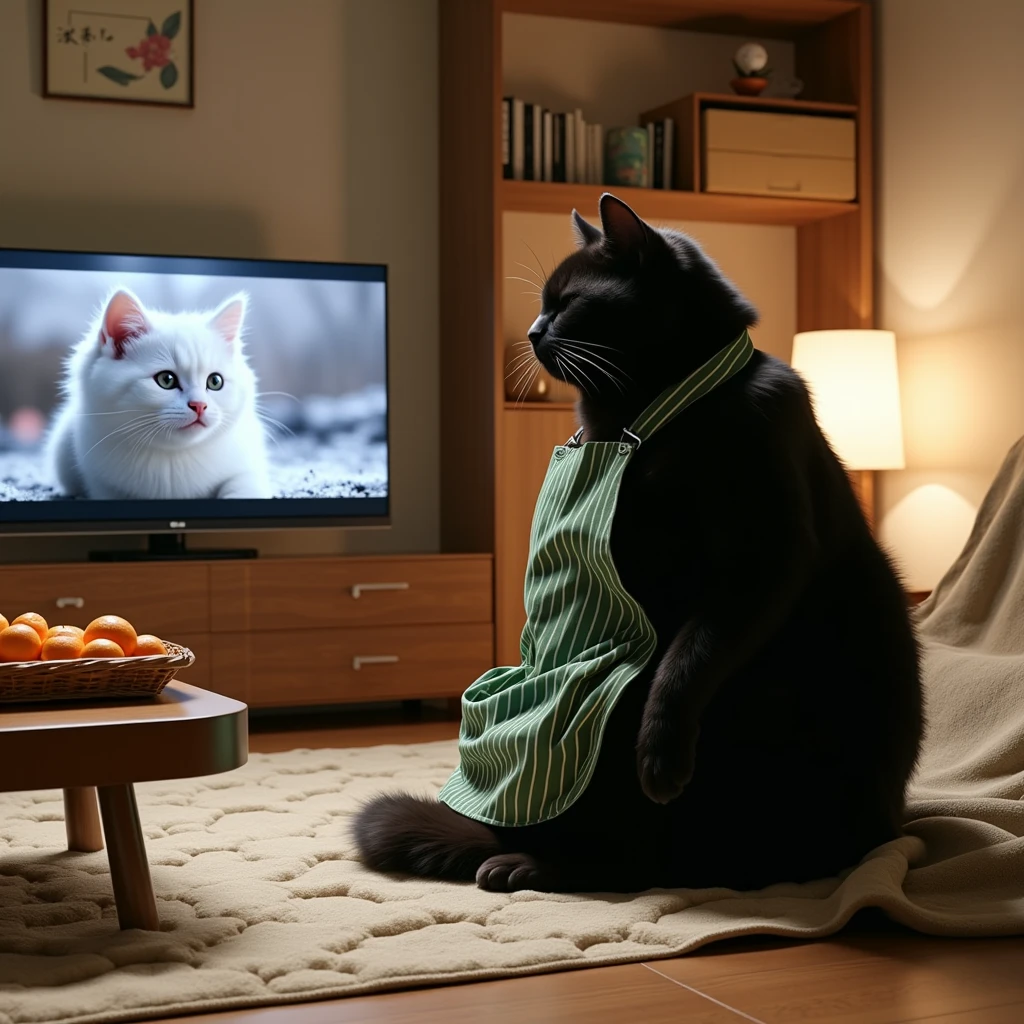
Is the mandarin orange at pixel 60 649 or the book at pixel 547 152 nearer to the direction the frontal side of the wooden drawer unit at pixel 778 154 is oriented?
the mandarin orange

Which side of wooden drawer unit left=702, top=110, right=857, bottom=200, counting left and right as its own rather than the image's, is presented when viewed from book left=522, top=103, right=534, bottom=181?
right

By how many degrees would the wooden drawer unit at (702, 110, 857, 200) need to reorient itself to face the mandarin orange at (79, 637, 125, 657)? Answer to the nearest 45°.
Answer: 0° — it already faces it

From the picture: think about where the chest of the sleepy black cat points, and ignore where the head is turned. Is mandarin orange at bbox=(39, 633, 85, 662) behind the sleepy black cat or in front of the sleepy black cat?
in front

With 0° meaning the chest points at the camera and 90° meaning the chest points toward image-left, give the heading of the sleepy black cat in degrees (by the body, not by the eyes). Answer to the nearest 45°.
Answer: approximately 90°

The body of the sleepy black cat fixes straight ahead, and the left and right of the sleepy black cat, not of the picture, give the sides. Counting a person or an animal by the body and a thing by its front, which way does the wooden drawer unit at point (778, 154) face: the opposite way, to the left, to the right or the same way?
to the left

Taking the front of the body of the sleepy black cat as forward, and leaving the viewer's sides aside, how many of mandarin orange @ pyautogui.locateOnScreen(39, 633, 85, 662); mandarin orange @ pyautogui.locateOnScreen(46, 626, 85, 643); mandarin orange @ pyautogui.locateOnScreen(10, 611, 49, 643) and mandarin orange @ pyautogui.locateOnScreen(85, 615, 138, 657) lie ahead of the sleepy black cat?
4

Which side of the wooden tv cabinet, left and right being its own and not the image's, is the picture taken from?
front

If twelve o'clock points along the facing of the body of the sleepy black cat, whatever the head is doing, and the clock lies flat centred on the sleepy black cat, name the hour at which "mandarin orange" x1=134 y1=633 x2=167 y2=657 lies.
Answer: The mandarin orange is roughly at 12 o'clock from the sleepy black cat.

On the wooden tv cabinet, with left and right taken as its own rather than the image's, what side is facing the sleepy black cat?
front

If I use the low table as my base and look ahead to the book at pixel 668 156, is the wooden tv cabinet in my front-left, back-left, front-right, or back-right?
front-left

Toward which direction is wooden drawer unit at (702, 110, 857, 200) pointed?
toward the camera

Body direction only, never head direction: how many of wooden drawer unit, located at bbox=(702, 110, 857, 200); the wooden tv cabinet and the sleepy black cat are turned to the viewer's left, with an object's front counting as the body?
1

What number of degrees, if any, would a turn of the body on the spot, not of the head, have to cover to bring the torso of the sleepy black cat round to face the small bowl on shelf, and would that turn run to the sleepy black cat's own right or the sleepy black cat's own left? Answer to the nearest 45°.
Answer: approximately 90° to the sleepy black cat's own right

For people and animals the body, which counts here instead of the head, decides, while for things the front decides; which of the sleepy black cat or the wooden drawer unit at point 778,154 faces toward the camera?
the wooden drawer unit

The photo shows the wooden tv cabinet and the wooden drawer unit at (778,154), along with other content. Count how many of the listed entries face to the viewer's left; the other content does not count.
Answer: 0
